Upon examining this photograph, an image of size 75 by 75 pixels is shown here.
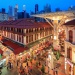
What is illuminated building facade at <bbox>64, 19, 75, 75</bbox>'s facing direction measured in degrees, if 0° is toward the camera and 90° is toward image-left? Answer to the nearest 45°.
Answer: approximately 45°

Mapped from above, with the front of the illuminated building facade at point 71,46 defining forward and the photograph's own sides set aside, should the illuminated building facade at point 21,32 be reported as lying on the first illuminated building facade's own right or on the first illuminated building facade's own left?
on the first illuminated building facade's own right

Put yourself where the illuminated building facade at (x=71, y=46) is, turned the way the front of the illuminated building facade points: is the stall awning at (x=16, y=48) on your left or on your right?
on your right
